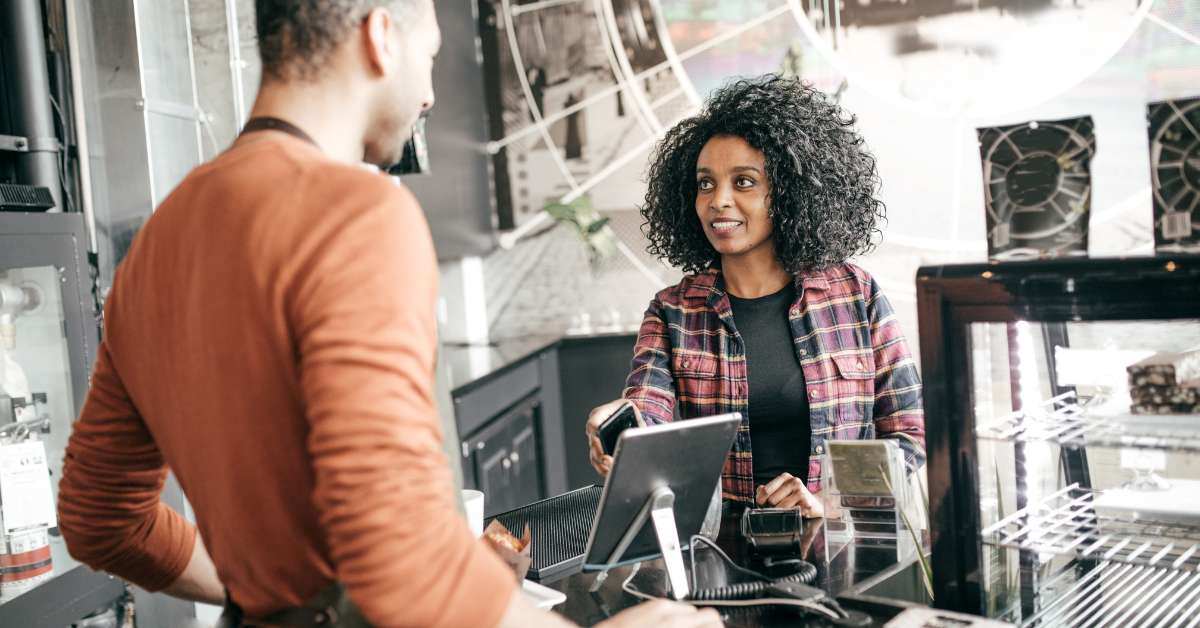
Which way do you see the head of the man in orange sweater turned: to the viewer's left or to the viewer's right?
to the viewer's right

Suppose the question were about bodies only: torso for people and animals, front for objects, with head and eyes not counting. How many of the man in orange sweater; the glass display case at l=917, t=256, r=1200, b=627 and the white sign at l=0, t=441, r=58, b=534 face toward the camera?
2

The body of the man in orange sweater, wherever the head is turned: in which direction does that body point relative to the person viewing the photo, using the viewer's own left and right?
facing away from the viewer and to the right of the viewer

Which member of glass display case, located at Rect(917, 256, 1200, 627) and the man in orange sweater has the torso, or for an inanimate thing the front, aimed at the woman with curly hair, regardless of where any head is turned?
the man in orange sweater

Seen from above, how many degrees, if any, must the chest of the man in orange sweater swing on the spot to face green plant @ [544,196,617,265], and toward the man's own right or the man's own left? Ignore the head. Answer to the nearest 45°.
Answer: approximately 45° to the man's own left

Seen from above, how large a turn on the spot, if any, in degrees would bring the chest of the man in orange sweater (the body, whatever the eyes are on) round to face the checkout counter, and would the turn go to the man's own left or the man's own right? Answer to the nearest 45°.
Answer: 0° — they already face it

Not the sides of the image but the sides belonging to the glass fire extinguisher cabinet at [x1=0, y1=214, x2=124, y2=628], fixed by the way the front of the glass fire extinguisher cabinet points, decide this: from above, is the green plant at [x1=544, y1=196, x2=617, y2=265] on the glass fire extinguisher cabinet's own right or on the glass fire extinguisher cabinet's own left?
on the glass fire extinguisher cabinet's own left

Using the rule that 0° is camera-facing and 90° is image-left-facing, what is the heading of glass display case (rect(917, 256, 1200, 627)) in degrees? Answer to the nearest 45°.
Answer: approximately 0°
